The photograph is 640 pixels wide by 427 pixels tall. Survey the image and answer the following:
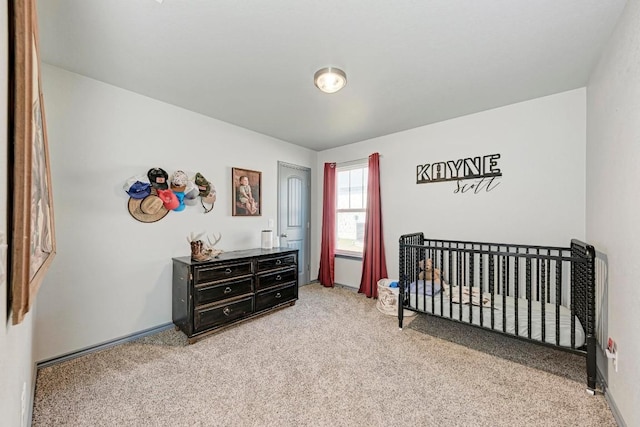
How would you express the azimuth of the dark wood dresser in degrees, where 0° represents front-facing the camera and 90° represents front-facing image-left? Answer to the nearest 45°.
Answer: approximately 315°

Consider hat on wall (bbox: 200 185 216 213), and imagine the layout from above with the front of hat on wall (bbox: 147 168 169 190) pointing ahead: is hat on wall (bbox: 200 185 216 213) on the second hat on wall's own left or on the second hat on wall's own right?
on the second hat on wall's own left

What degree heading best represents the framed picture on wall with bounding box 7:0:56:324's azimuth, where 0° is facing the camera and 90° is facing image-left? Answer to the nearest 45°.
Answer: approximately 270°

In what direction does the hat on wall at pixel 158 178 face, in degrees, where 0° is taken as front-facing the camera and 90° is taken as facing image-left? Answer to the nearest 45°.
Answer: approximately 315°

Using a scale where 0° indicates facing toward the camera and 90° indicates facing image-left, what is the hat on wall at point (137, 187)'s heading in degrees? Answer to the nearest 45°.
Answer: approximately 315°
